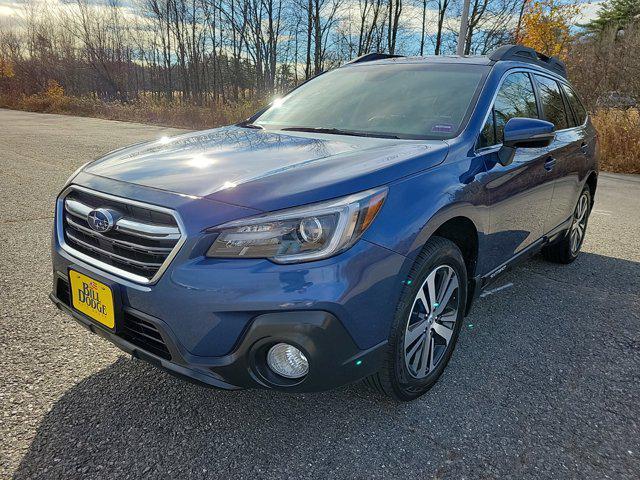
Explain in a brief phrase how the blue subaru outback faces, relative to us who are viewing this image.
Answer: facing the viewer and to the left of the viewer
